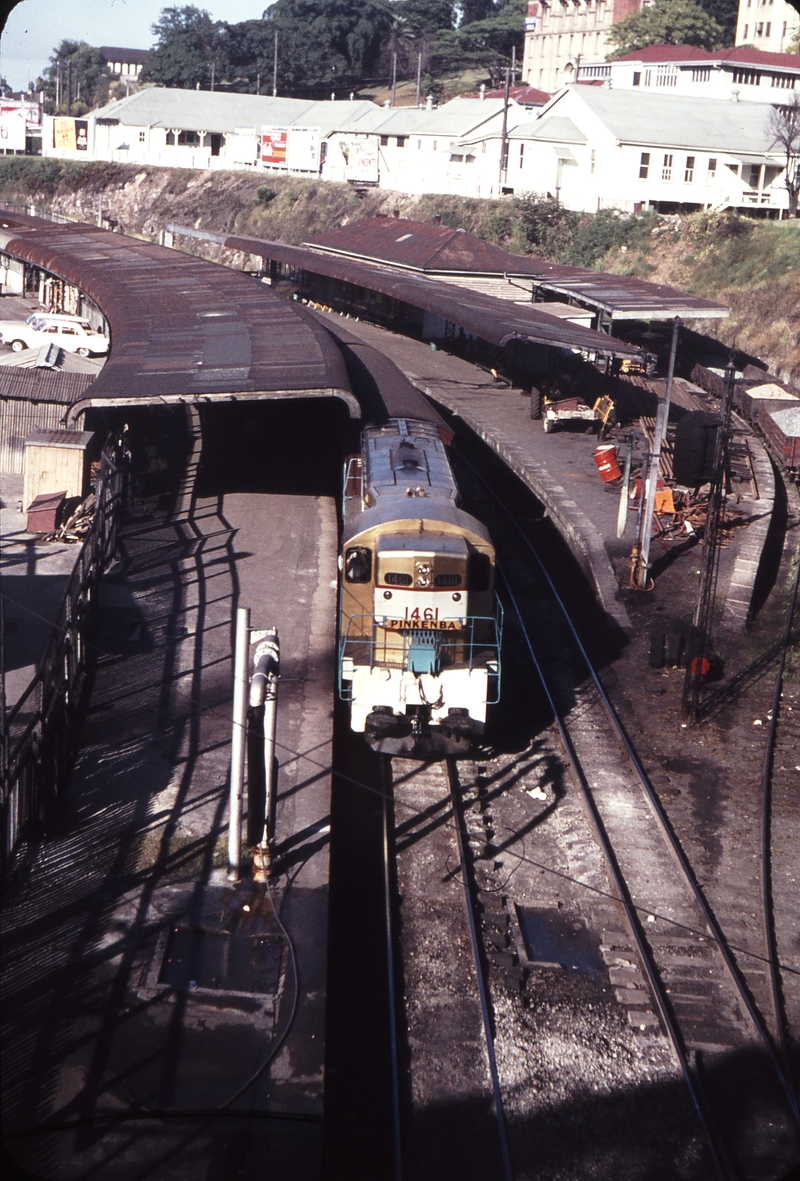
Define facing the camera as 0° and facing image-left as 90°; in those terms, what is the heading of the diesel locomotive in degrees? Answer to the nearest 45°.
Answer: approximately 0°

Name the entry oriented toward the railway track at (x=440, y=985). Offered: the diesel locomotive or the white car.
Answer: the diesel locomotive

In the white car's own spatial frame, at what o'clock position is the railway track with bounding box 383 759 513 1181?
The railway track is roughly at 9 o'clock from the white car.

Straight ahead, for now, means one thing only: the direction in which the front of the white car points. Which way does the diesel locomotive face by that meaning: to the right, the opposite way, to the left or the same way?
to the left

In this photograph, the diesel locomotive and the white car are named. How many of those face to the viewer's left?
1

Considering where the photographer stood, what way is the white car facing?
facing to the left of the viewer

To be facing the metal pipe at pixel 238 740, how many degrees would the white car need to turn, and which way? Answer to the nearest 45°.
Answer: approximately 90° to its left

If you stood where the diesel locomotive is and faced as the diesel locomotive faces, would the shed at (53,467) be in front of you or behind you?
behind
